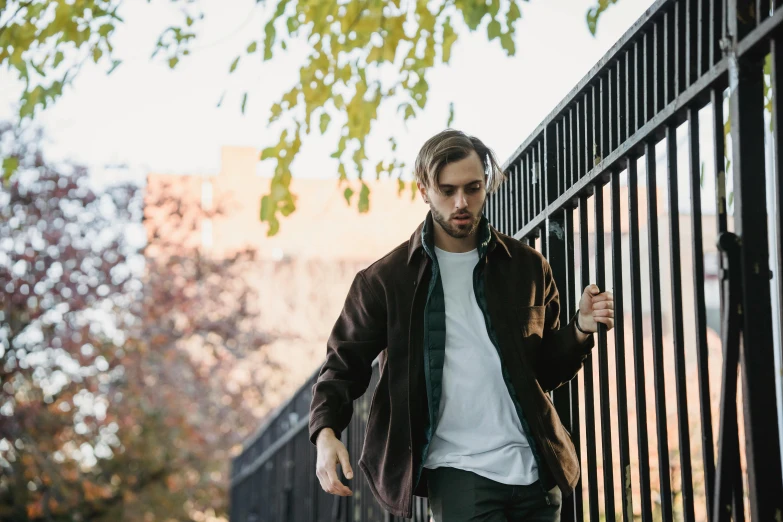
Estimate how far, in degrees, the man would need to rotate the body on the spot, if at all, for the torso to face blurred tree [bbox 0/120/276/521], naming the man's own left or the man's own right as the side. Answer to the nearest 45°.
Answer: approximately 135° to the man's own right

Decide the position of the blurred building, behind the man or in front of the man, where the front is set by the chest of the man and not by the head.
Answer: behind

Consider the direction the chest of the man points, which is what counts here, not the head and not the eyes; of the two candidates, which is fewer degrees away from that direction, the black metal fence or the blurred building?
the black metal fence

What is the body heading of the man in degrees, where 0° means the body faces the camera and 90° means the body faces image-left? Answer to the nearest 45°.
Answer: approximately 0°

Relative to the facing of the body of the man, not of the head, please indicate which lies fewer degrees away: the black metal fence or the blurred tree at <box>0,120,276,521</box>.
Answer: the black metal fence
